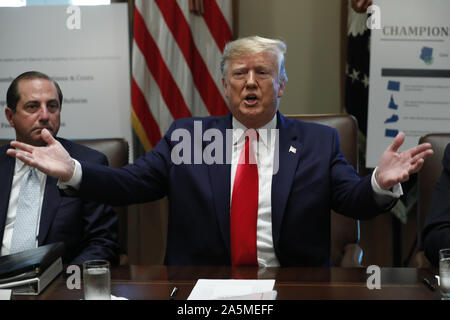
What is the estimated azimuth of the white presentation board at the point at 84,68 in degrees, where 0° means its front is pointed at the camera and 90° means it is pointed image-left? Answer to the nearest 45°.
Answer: approximately 0°

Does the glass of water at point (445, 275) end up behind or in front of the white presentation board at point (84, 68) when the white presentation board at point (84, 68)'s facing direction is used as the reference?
in front

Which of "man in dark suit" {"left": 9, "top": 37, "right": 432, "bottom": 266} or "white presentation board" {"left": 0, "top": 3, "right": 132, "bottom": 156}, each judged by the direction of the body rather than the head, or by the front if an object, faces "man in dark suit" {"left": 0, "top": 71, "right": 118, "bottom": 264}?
the white presentation board

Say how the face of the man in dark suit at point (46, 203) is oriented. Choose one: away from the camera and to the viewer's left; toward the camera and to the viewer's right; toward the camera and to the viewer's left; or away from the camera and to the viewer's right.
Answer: toward the camera and to the viewer's right

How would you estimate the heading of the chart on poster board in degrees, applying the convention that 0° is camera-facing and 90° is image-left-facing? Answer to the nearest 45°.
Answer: approximately 0°

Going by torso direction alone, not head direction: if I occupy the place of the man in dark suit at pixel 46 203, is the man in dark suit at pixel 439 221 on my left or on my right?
on my left

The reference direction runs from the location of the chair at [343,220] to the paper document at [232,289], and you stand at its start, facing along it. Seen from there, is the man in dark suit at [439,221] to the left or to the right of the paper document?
left

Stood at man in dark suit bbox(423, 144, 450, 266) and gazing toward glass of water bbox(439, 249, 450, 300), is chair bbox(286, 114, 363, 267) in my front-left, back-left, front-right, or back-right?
back-right

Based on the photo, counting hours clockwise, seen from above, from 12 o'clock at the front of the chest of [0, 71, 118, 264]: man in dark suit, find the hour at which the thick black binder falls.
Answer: The thick black binder is roughly at 12 o'clock from the man in dark suit.

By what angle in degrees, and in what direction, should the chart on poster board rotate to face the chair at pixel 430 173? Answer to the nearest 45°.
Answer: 0° — it already faces it

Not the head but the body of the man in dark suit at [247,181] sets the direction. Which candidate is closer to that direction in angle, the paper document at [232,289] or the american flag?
the paper document

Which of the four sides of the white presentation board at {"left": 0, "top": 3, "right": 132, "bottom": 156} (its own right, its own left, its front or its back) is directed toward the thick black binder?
front

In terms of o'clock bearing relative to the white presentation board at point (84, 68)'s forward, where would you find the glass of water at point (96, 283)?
The glass of water is roughly at 12 o'clock from the white presentation board.
